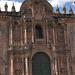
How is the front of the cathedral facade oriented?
toward the camera
